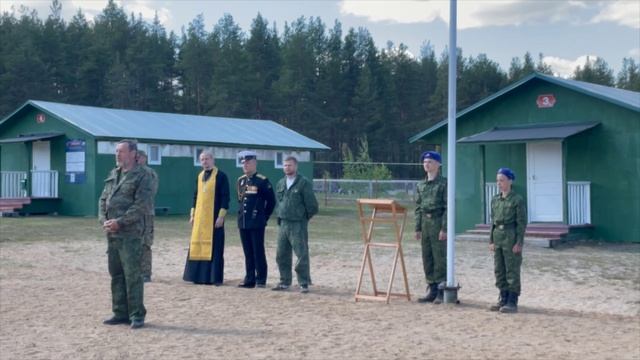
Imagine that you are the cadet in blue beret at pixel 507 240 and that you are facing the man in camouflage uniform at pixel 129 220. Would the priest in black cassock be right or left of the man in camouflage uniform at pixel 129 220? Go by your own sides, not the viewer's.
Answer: right

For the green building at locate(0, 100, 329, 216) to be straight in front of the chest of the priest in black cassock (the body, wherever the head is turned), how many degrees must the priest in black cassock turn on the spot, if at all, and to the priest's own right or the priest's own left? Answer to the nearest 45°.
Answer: approximately 135° to the priest's own right

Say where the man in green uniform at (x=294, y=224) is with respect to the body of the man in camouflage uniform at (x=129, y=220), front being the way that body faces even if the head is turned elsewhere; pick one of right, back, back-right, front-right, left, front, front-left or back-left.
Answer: back

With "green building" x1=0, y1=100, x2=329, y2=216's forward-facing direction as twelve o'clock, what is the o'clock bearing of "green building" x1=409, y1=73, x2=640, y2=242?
"green building" x1=409, y1=73, x2=640, y2=242 is roughly at 9 o'clock from "green building" x1=0, y1=100, x2=329, y2=216.

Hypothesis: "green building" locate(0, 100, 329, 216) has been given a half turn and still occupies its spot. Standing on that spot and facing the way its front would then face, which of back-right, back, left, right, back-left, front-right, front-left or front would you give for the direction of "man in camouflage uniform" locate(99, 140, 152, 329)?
back-right

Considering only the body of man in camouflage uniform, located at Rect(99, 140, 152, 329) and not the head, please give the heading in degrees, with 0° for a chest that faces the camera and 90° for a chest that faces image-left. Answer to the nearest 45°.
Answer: approximately 45°

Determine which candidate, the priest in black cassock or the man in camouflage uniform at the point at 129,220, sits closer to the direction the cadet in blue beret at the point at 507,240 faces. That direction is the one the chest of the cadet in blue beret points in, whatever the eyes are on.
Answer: the man in camouflage uniform

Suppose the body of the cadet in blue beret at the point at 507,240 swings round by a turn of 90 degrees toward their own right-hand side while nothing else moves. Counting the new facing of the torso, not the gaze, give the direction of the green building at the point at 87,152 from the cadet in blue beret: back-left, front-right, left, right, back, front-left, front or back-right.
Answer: front

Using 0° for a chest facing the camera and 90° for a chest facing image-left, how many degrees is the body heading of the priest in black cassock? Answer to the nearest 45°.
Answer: approximately 45°
